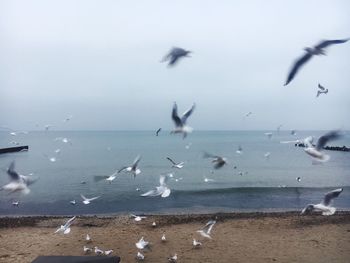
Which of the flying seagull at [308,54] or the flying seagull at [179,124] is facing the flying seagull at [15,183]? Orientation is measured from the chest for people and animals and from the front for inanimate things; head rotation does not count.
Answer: the flying seagull at [308,54]

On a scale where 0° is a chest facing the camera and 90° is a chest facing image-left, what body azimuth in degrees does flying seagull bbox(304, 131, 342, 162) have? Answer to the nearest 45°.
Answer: approximately 90°

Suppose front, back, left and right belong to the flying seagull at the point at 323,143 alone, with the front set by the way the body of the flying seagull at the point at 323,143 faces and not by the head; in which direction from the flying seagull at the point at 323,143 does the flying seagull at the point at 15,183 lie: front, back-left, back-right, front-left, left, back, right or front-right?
front
